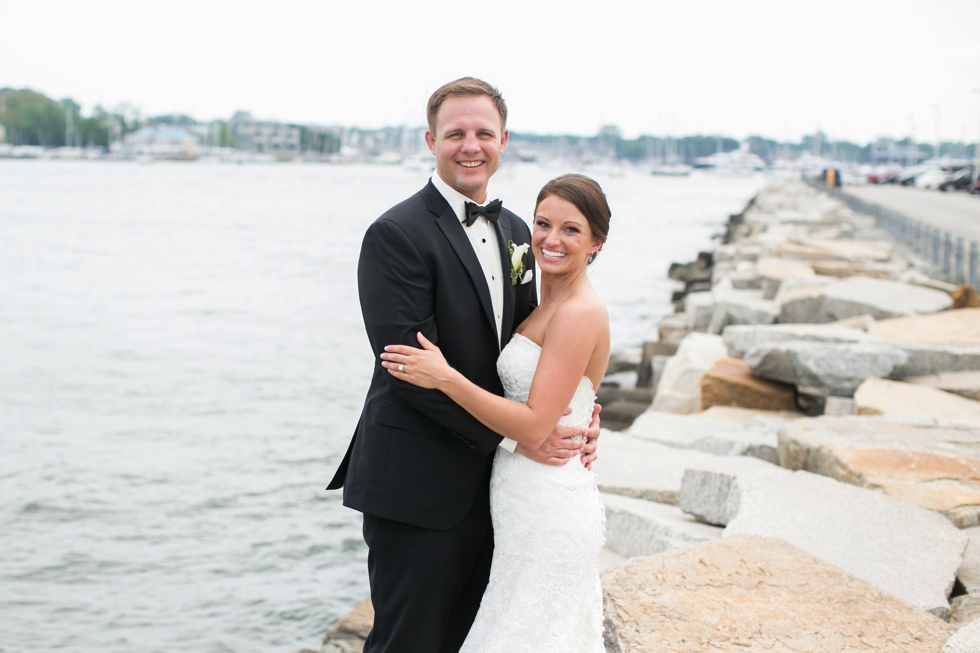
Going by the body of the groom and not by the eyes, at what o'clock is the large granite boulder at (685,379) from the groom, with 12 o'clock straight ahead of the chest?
The large granite boulder is roughly at 8 o'clock from the groom.

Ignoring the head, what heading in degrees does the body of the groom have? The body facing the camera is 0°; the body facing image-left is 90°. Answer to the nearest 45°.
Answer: approximately 315°
